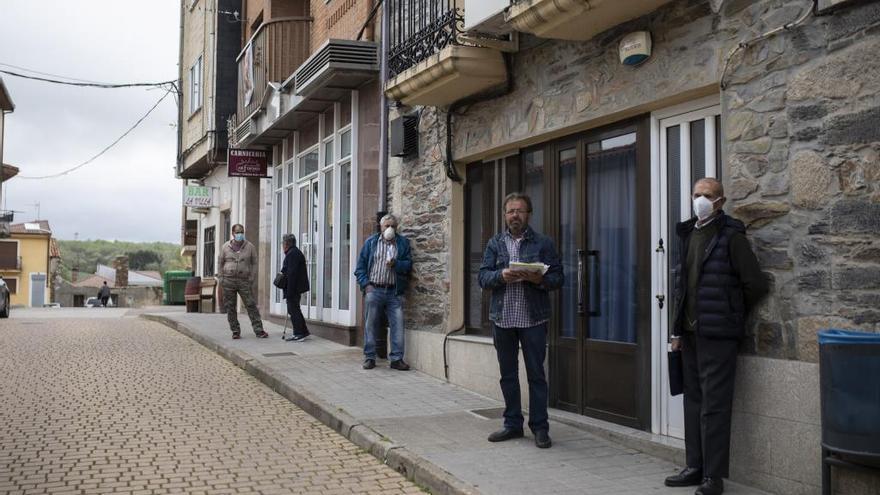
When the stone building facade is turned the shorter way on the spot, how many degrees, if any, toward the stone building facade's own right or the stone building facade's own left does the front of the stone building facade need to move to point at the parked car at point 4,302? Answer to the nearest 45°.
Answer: approximately 90° to the stone building facade's own right

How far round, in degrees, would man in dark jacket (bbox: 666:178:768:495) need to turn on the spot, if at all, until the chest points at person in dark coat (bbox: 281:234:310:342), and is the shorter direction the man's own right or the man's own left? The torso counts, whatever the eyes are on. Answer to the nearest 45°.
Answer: approximately 90° to the man's own right

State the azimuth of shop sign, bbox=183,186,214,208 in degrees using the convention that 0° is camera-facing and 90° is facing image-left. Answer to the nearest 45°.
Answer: approximately 0°

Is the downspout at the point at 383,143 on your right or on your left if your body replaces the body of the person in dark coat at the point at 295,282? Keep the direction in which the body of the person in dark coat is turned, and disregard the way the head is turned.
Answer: on your left

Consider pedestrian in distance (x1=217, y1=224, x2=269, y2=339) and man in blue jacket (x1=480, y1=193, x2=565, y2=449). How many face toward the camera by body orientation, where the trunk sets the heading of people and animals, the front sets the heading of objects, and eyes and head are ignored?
2

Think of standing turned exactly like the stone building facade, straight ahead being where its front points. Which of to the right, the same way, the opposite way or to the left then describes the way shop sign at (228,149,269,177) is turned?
to the left

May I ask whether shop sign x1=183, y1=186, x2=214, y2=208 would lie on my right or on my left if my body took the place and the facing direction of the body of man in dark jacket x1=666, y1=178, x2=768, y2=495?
on my right
